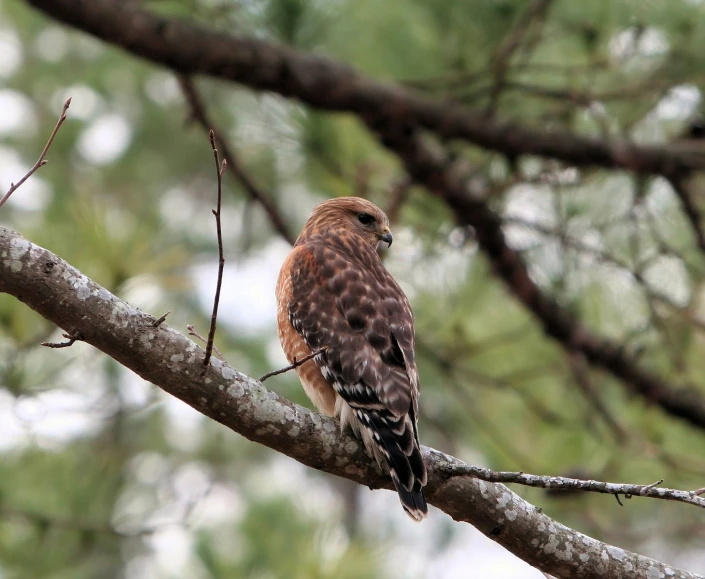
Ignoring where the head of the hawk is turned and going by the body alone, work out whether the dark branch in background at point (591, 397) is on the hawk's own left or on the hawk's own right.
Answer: on the hawk's own right
